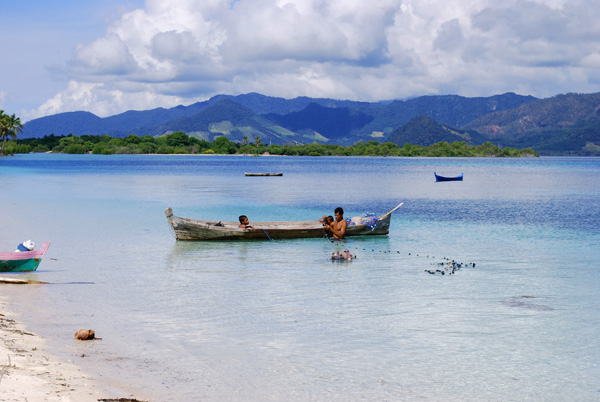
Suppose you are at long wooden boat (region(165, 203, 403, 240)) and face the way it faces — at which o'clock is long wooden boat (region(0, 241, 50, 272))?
long wooden boat (region(0, 241, 50, 272)) is roughly at 4 o'clock from long wooden boat (region(165, 203, 403, 240)).

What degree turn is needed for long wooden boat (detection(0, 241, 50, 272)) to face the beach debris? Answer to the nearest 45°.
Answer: approximately 90° to its right

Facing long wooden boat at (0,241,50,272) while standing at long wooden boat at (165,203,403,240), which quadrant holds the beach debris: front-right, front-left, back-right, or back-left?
front-left

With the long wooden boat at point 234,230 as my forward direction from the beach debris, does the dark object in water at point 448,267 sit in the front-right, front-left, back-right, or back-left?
front-right

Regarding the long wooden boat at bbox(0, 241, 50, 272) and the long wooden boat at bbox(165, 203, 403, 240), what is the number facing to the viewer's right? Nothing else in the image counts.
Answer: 2

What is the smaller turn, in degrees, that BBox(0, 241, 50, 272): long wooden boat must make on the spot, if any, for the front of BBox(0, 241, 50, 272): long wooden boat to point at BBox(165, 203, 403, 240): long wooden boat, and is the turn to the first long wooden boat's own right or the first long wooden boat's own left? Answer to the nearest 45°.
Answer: approximately 45° to the first long wooden boat's own left

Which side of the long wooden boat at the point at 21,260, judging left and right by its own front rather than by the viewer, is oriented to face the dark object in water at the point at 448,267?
front

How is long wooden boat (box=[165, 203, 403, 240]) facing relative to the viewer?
to the viewer's right

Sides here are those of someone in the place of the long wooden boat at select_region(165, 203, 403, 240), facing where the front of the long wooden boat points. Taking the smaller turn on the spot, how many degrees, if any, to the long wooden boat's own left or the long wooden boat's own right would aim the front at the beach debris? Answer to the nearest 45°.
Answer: approximately 90° to the long wooden boat's own right

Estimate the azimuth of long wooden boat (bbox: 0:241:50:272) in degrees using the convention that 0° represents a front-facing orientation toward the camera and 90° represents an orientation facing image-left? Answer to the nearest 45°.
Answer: approximately 270°

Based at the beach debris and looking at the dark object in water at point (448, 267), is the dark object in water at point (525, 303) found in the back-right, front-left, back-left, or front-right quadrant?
front-right
